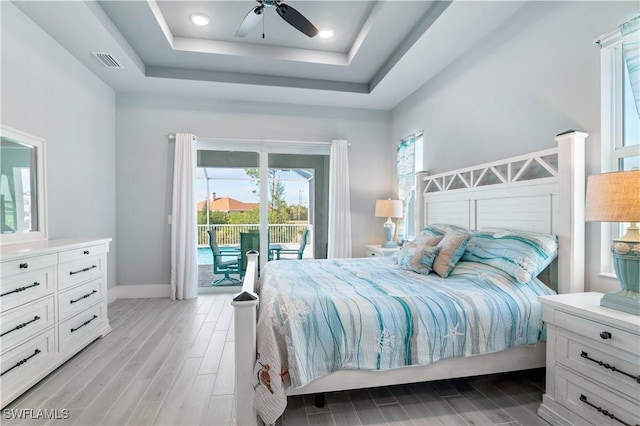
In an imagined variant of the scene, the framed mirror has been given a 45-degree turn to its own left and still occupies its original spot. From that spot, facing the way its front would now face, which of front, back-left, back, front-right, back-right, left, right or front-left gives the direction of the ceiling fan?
front-right

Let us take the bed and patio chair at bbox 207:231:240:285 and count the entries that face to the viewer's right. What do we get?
1

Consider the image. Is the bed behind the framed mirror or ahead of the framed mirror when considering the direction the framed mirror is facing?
ahead

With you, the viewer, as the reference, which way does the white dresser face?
facing the viewer and to the right of the viewer

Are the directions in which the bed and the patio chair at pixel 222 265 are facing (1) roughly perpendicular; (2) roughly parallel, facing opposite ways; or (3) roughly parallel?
roughly parallel, facing opposite ways

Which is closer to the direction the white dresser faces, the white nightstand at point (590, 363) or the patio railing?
the white nightstand

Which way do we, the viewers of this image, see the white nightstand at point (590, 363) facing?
facing the viewer and to the left of the viewer

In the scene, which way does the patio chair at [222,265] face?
to the viewer's right

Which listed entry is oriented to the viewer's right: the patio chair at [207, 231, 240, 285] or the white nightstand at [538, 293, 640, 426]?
the patio chair

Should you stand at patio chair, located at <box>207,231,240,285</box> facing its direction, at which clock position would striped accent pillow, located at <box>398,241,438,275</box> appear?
The striped accent pillow is roughly at 2 o'clock from the patio chair.

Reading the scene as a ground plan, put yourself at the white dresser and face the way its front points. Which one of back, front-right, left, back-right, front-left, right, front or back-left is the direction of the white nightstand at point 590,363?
front

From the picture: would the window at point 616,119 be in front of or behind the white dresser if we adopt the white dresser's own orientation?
in front

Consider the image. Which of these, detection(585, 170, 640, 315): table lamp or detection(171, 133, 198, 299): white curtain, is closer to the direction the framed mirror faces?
the table lamp

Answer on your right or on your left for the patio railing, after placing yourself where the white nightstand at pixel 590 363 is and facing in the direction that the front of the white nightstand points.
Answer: on your right

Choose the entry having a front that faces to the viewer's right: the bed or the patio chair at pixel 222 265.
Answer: the patio chair

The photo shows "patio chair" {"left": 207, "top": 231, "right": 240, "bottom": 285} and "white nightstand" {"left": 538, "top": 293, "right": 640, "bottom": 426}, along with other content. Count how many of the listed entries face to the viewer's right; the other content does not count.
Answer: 1

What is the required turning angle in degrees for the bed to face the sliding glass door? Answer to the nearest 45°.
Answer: approximately 90° to its right

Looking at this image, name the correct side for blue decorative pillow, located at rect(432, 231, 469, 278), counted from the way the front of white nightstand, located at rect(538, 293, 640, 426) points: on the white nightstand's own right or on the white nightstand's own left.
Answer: on the white nightstand's own right

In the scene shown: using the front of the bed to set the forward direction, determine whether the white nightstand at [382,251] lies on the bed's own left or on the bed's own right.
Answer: on the bed's own right
